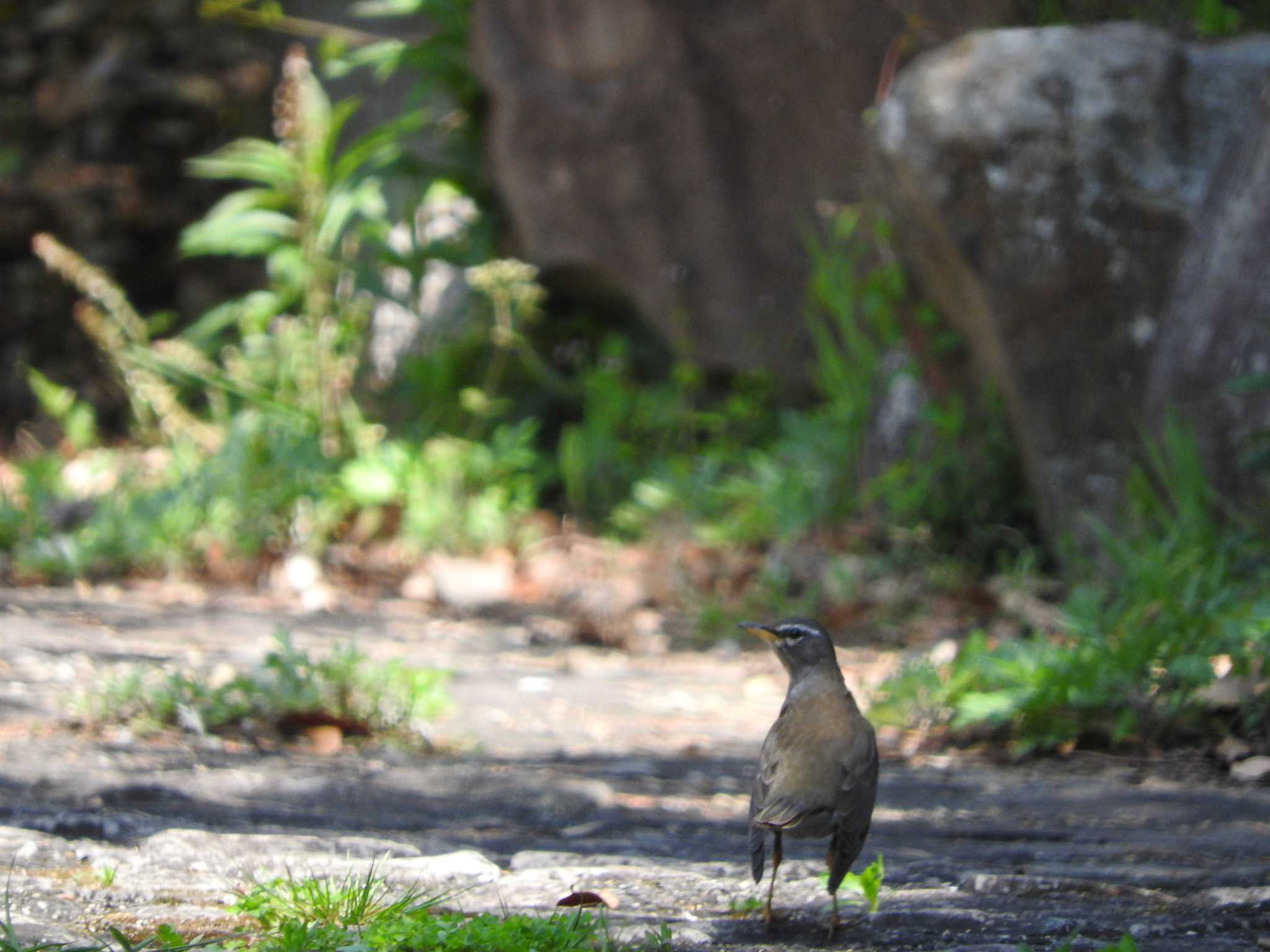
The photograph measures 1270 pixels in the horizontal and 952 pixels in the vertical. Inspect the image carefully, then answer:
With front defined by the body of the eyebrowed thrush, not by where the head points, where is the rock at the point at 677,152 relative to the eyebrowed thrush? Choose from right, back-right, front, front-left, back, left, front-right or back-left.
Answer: front

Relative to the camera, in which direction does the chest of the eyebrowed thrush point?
away from the camera

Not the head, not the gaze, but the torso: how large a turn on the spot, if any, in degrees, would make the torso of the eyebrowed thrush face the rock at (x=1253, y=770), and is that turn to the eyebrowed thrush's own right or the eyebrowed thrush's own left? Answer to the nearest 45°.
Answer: approximately 45° to the eyebrowed thrush's own right

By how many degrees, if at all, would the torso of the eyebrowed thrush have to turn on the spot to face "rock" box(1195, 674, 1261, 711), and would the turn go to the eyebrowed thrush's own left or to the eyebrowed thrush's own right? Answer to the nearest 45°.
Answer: approximately 45° to the eyebrowed thrush's own right

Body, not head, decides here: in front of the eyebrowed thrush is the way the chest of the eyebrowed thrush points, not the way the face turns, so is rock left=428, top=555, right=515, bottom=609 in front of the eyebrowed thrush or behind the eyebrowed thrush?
in front

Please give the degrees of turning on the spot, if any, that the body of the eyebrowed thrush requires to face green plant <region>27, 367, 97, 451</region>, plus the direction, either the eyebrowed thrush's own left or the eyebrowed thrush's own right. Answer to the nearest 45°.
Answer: approximately 45° to the eyebrowed thrush's own left
